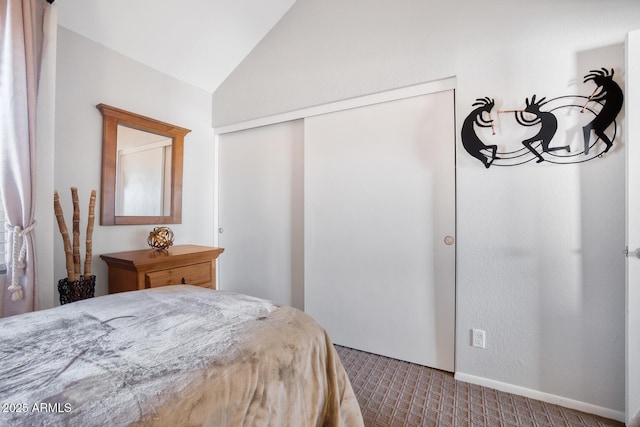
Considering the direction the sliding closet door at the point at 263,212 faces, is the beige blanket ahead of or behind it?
ahead

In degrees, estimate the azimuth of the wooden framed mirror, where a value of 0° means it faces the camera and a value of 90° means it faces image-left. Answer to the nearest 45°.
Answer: approximately 315°

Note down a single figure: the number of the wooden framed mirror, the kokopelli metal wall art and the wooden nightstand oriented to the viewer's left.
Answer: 0

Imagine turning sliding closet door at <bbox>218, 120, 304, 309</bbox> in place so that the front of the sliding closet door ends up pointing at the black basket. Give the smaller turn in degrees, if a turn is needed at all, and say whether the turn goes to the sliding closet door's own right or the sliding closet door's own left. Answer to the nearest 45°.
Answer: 0° — it already faces it

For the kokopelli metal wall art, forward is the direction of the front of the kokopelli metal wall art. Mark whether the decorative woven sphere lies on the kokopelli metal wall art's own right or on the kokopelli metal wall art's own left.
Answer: on the kokopelli metal wall art's own right

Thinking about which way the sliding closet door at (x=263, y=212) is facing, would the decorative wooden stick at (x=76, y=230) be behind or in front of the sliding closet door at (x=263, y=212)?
in front

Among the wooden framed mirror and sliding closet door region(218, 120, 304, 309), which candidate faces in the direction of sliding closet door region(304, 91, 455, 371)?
the wooden framed mirror

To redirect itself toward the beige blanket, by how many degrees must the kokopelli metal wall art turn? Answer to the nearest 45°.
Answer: approximately 45° to its right

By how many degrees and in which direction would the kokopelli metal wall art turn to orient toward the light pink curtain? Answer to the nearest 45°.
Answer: approximately 45° to its right

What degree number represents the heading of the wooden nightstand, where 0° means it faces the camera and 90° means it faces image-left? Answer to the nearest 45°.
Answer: approximately 315°

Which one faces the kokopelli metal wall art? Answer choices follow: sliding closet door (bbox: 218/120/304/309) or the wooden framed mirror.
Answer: the wooden framed mirror

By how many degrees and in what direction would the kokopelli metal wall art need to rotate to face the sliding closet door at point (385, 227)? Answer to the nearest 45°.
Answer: approximately 90° to its right

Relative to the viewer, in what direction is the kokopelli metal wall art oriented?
toward the camera

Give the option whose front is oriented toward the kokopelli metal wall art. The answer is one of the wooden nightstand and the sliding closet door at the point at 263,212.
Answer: the wooden nightstand

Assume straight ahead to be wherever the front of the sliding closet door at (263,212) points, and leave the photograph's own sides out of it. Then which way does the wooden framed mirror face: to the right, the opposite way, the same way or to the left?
to the left

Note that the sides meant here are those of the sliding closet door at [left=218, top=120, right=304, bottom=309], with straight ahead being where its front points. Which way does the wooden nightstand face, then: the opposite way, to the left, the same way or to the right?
to the left

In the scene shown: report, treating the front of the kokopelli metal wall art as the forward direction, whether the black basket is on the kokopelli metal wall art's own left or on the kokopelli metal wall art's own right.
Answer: on the kokopelli metal wall art's own right
